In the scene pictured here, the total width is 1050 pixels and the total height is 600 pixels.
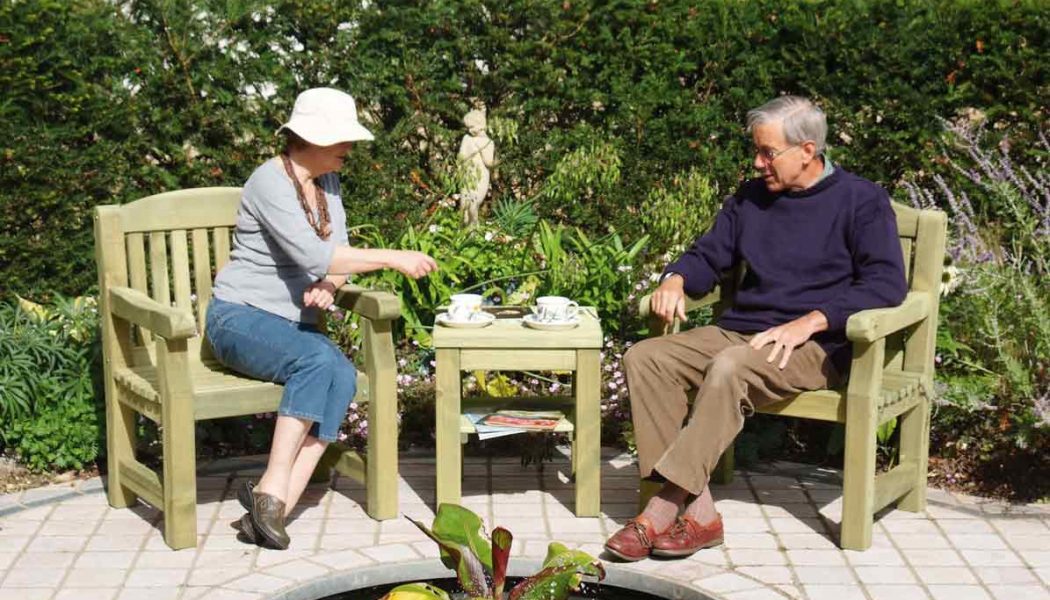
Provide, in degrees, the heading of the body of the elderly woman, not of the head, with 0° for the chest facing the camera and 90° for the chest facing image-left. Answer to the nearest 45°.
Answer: approximately 315°

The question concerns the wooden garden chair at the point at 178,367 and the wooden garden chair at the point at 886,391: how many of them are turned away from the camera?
0

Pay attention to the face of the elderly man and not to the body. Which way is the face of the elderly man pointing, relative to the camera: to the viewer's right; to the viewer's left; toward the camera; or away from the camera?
to the viewer's left

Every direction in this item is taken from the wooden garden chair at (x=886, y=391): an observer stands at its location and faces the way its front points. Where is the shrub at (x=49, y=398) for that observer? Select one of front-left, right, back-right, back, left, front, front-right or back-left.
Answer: front-right

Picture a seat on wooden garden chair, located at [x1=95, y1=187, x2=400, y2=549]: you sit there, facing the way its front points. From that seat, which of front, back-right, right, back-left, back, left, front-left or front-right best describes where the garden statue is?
left

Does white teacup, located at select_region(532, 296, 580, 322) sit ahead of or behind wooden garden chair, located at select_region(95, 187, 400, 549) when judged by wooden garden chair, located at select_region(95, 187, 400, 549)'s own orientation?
ahead

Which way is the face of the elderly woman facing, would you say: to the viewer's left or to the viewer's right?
to the viewer's right

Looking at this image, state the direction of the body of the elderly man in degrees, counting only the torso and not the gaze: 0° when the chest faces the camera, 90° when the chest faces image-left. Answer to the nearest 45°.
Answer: approximately 45°

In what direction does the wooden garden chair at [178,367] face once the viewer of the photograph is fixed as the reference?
facing the viewer and to the right of the viewer

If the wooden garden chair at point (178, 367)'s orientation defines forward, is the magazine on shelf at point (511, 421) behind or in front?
in front

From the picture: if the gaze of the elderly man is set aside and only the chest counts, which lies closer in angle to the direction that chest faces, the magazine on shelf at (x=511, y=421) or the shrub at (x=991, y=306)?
the magazine on shelf

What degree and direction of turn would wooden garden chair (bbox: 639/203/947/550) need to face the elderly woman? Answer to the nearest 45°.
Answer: approximately 45° to its right

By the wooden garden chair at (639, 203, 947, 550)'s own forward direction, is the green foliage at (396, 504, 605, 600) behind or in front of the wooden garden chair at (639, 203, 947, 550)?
in front

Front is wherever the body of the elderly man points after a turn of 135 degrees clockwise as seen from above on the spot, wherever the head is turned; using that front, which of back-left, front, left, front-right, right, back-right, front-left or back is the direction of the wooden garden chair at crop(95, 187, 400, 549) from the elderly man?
left

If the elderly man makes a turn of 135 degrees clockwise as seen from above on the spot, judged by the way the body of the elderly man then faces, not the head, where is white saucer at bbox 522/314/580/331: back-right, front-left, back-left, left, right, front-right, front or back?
left

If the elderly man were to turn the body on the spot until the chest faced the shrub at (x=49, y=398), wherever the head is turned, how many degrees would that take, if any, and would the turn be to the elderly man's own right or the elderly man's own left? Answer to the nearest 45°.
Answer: approximately 45° to the elderly man's own right
